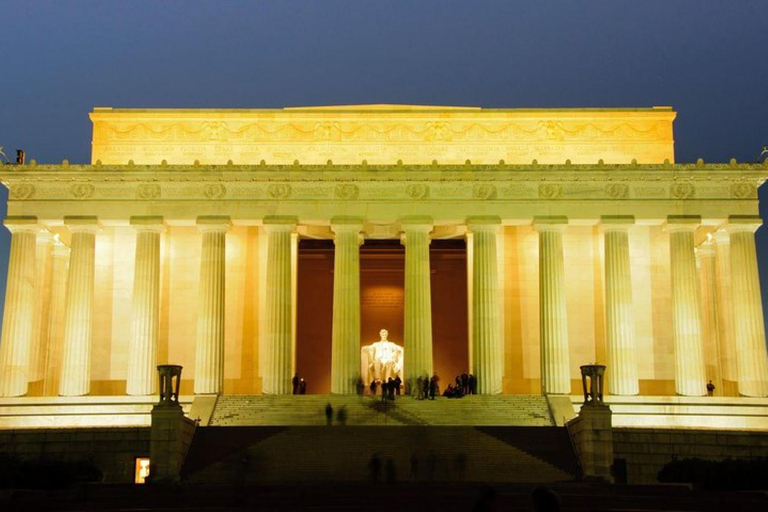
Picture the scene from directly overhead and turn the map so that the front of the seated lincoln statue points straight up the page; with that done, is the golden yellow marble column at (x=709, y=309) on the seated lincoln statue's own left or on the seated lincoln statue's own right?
on the seated lincoln statue's own left

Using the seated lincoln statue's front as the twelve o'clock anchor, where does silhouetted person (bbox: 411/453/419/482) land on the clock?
The silhouetted person is roughly at 12 o'clock from the seated lincoln statue.

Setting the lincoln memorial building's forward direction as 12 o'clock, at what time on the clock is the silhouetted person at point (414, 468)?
The silhouetted person is roughly at 12 o'clock from the lincoln memorial building.

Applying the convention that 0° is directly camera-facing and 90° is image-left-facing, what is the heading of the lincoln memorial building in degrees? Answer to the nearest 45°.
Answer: approximately 0°

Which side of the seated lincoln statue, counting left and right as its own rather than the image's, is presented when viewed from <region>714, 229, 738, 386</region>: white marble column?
left

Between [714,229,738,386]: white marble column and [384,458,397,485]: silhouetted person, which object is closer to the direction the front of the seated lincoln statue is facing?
the silhouetted person

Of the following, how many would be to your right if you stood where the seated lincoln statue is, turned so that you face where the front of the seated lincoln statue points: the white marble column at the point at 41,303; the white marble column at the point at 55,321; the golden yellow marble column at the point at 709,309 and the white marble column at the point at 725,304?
2

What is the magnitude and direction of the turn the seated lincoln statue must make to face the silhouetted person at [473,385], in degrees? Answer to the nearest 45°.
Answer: approximately 45° to its left

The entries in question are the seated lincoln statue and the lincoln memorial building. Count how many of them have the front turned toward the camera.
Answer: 2

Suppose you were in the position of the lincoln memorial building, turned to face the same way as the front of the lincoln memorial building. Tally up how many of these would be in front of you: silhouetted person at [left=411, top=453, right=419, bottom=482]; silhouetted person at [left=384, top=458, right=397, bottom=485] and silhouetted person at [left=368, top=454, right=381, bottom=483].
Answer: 3

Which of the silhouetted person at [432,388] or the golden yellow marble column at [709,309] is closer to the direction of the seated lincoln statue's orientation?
the silhouetted person
